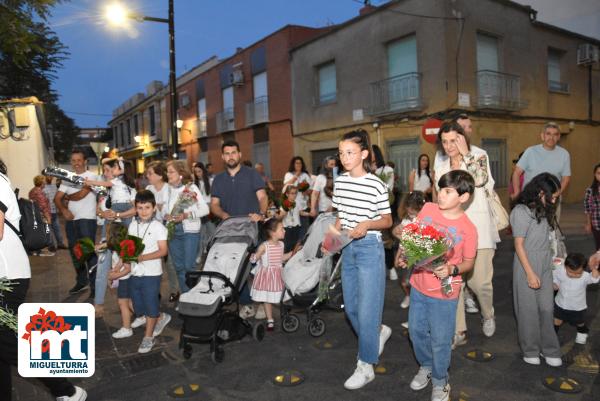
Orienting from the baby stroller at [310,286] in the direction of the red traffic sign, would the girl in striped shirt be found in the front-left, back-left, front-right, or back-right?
back-right

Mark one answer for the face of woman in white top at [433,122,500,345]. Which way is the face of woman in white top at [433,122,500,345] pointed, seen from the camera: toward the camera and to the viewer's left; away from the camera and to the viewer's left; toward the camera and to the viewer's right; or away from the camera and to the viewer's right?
toward the camera and to the viewer's left

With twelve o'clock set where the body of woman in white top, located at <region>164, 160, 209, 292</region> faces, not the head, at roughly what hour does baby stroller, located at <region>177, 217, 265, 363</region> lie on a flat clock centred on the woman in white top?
The baby stroller is roughly at 10 o'clock from the woman in white top.

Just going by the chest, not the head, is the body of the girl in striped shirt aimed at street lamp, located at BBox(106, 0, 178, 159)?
no

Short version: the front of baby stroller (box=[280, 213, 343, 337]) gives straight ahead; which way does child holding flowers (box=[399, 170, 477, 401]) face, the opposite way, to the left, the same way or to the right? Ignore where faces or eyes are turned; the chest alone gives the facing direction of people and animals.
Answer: the same way

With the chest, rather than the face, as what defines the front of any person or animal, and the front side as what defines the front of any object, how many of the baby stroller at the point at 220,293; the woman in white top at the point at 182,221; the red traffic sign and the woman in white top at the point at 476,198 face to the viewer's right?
0

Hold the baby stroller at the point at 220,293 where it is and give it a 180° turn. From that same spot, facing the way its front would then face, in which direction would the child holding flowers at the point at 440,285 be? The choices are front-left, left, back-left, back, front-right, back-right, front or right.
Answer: right

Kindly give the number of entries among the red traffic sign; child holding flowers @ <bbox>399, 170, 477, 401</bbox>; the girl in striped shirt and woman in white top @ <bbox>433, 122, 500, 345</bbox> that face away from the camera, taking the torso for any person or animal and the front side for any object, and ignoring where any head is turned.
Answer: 0

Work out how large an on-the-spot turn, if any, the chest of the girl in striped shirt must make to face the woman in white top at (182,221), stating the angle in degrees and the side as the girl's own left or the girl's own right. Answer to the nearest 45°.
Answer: approximately 90° to the girl's own right

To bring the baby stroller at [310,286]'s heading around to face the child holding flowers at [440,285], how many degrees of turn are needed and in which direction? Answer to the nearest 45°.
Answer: approximately 90° to its left

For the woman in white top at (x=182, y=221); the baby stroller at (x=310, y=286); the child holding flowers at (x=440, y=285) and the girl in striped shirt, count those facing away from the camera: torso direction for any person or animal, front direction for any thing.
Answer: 0

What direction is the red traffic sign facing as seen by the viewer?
toward the camera

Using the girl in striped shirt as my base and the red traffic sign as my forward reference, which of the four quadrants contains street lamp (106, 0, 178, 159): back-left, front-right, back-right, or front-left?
front-left

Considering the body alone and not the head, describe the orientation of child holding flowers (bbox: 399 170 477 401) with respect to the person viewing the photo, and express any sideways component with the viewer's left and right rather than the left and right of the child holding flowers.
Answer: facing the viewer and to the left of the viewer

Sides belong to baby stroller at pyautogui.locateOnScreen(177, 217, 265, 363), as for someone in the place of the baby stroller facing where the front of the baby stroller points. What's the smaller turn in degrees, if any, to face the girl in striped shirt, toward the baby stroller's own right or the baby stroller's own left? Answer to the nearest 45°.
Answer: approximately 90° to the baby stroller's own left

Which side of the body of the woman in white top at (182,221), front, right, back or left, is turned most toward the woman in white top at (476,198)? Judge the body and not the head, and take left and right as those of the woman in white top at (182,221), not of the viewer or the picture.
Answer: left

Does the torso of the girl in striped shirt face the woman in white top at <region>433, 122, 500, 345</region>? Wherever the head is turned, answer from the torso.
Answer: no
